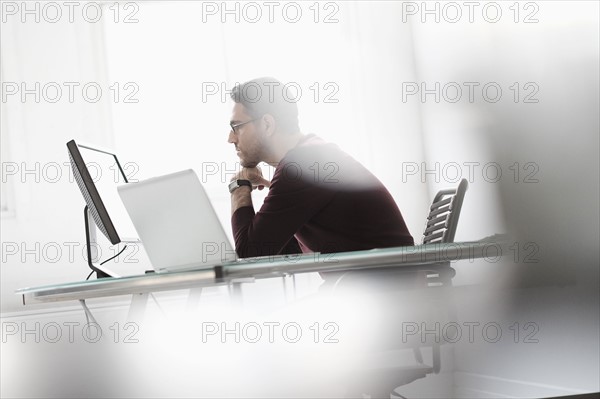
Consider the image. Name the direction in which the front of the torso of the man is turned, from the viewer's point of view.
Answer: to the viewer's left
